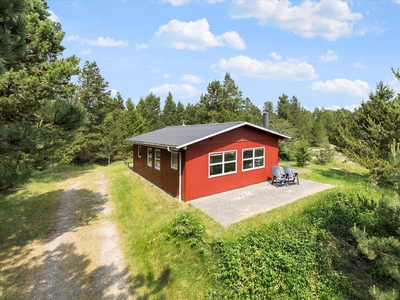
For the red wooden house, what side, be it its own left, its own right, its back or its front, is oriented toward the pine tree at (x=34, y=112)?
right

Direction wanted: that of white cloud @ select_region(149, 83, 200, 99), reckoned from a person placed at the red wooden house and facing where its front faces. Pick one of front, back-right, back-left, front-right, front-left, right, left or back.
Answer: back-left

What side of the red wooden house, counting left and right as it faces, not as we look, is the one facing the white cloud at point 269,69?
left

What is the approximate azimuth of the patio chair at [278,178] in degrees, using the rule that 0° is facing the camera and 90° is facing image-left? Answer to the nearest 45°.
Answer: approximately 315°

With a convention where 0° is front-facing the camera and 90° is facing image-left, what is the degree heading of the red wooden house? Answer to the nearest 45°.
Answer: approximately 315°

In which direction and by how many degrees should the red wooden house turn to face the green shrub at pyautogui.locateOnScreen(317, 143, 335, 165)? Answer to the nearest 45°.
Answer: approximately 90° to its left

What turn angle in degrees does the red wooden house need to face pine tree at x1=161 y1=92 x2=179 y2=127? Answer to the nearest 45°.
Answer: approximately 135° to its left

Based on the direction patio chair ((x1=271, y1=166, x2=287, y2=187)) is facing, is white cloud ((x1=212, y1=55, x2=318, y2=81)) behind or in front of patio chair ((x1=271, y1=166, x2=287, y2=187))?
behind

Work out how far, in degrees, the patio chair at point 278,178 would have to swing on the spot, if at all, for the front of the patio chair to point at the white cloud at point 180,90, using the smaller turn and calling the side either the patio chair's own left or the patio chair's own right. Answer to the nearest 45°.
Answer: approximately 180°
